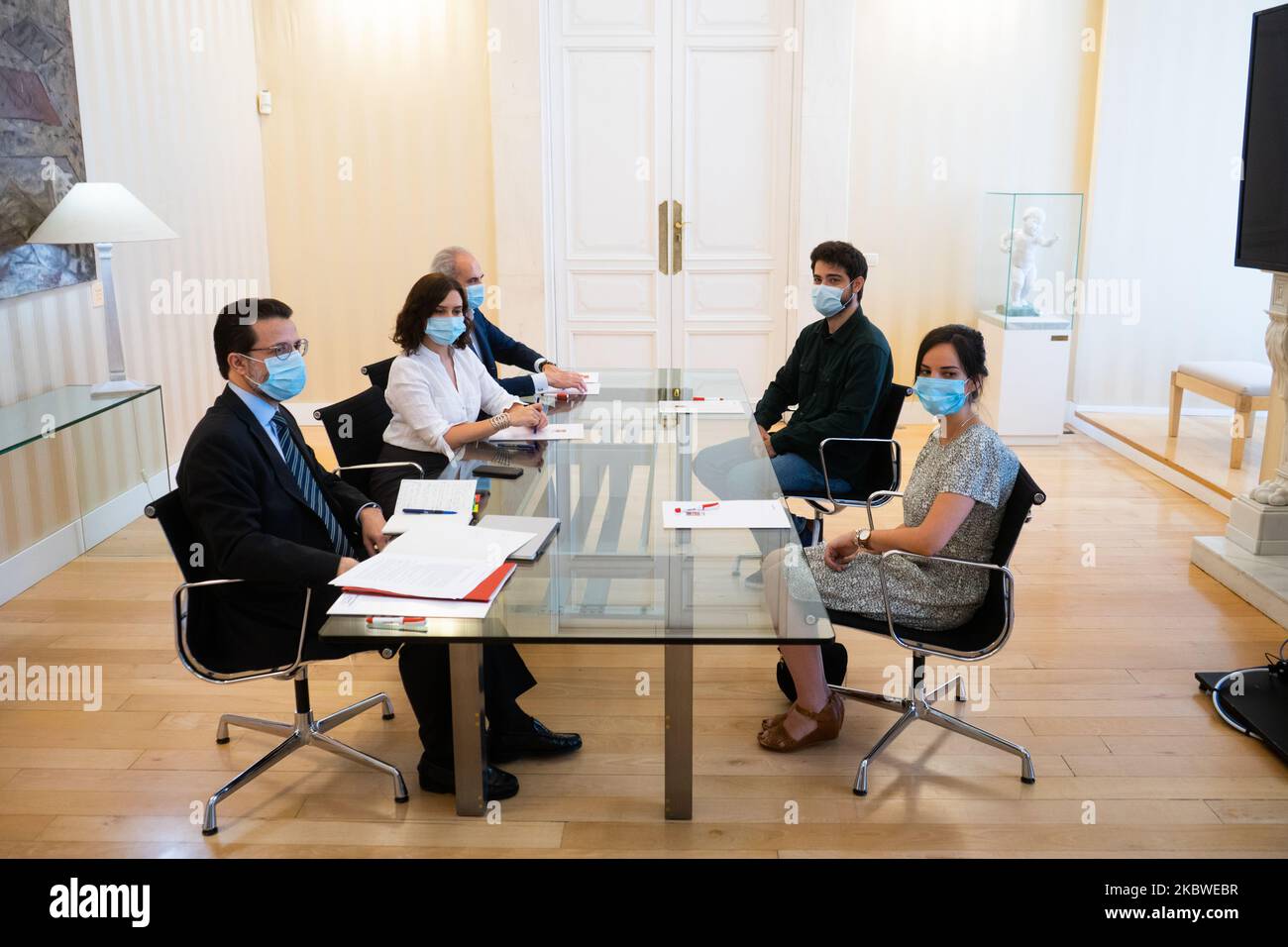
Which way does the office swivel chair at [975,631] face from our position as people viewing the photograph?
facing to the left of the viewer

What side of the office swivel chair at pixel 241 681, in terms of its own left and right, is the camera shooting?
right

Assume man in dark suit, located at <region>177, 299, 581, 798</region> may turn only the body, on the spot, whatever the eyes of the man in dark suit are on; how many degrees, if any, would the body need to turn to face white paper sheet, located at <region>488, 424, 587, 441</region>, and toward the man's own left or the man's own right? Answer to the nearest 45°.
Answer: approximately 90° to the man's own left

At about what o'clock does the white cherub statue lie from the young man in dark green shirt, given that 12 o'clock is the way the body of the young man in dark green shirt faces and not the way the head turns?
The white cherub statue is roughly at 5 o'clock from the young man in dark green shirt.

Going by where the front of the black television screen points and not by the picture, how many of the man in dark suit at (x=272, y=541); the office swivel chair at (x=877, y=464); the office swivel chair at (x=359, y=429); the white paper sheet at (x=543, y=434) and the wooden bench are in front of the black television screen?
4

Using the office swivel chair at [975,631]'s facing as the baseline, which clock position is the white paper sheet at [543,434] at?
The white paper sheet is roughly at 1 o'clock from the office swivel chair.

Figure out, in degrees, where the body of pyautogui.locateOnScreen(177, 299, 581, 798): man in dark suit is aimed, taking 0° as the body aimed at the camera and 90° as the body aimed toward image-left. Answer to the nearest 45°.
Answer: approximately 315°

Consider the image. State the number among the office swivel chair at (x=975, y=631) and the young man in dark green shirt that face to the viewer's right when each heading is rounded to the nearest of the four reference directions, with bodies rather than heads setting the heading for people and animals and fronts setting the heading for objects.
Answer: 0

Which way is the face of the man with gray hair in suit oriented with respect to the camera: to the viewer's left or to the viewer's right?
to the viewer's right

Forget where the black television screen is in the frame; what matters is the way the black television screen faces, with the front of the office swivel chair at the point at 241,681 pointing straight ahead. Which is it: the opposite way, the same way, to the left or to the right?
the opposite way

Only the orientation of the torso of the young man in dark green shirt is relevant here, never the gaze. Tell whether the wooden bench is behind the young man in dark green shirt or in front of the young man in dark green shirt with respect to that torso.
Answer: behind

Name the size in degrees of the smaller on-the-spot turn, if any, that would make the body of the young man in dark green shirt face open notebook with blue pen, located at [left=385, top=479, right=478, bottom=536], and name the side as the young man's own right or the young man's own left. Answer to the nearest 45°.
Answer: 0° — they already face it

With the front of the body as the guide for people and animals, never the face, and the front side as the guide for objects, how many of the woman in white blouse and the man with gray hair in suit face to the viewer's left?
0

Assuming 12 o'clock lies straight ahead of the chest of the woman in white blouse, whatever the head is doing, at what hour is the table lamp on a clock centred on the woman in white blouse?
The table lamp is roughly at 6 o'clock from the woman in white blouse.
